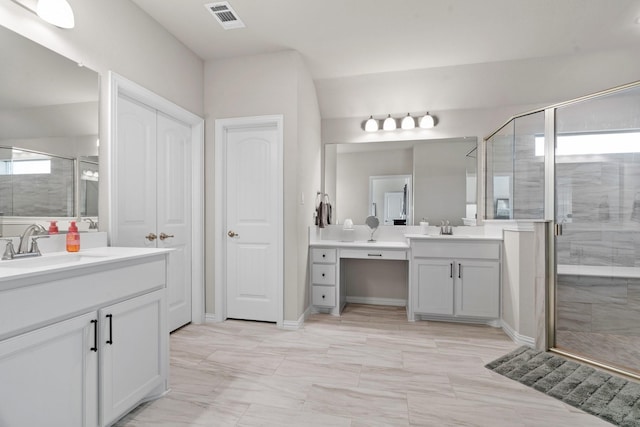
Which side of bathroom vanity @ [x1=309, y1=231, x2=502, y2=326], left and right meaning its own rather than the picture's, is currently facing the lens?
front

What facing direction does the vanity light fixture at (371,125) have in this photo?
toward the camera

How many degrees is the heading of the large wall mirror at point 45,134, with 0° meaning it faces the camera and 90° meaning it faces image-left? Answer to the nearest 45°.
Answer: approximately 315°

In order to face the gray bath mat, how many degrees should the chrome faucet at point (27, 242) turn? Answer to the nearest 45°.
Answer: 0° — it already faces it

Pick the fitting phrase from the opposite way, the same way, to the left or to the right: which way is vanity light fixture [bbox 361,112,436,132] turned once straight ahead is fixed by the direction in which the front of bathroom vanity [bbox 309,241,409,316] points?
the same way

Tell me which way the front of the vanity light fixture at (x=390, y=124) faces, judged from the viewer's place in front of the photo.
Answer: facing the viewer

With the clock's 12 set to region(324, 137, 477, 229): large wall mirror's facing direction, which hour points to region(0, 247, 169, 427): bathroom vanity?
The bathroom vanity is roughly at 1 o'clock from the large wall mirror.

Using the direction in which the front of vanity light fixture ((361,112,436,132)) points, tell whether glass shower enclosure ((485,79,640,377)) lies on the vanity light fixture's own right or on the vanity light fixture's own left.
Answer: on the vanity light fixture's own left

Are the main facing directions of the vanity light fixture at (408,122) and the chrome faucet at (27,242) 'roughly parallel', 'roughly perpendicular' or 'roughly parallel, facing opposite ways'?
roughly perpendicular

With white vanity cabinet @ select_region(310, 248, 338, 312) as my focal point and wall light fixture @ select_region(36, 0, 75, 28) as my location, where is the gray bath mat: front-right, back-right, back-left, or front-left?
front-right

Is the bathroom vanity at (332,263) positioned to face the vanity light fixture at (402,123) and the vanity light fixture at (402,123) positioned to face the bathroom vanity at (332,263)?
no

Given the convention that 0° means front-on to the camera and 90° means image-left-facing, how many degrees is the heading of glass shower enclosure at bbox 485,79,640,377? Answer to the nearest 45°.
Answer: approximately 45°
